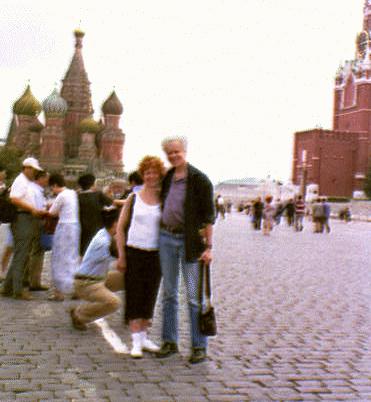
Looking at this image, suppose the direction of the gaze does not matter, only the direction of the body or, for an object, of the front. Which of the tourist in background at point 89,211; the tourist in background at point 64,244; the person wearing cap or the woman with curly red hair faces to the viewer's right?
the person wearing cap

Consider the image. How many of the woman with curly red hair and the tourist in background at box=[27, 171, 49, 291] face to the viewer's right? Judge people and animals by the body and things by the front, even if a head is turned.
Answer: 1

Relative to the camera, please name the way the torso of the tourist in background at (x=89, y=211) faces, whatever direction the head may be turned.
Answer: away from the camera

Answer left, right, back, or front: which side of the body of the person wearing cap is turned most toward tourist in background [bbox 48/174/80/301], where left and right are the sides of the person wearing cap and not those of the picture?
front

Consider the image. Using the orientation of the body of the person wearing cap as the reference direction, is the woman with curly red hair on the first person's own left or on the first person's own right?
on the first person's own right

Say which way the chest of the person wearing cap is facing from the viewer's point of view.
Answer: to the viewer's right

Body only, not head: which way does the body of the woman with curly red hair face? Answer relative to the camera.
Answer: toward the camera

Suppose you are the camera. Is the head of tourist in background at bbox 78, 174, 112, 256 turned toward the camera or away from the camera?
away from the camera

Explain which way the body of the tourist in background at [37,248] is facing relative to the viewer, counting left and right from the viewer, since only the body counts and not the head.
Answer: facing to the right of the viewer

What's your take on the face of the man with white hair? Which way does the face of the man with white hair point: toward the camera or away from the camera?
toward the camera

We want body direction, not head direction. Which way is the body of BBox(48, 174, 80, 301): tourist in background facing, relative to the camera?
to the viewer's left
